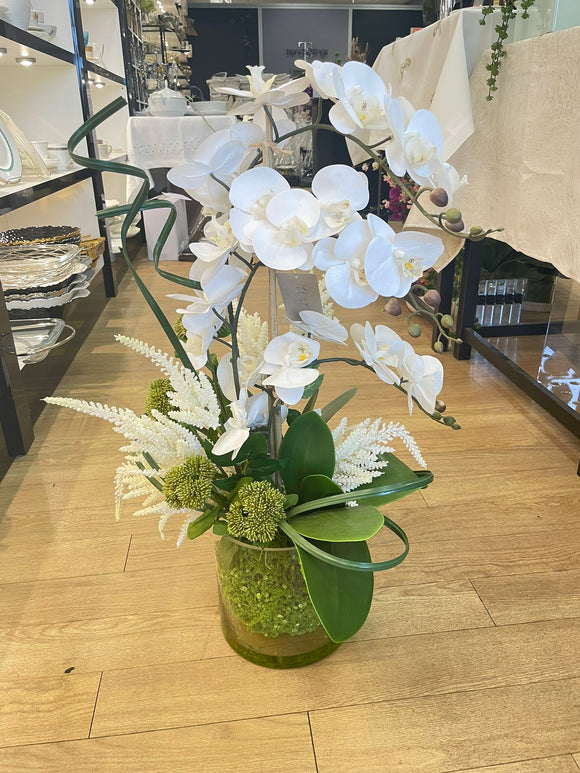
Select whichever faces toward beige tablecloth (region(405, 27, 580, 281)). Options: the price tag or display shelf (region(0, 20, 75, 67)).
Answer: the display shelf

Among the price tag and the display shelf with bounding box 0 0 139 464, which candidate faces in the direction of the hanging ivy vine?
the display shelf

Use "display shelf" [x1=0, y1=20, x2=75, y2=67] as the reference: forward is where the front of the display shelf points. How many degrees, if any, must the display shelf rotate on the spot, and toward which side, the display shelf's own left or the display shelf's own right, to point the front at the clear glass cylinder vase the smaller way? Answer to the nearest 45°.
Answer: approximately 45° to the display shelf's own right

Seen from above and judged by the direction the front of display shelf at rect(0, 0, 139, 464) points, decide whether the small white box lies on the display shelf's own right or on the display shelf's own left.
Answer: on the display shelf's own left

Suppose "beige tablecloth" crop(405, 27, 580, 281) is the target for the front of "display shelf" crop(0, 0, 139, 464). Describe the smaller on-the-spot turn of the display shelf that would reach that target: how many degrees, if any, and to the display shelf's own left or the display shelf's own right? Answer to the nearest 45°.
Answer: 0° — it already faces it

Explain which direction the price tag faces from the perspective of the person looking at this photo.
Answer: facing the viewer

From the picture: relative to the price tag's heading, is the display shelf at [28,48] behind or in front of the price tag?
behind

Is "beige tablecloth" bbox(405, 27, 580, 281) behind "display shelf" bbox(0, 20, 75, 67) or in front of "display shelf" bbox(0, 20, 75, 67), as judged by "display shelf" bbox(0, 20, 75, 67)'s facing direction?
in front

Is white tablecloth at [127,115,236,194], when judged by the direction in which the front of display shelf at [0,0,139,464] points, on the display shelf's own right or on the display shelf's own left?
on the display shelf's own left

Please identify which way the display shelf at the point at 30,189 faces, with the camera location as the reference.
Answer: facing the viewer and to the right of the viewer

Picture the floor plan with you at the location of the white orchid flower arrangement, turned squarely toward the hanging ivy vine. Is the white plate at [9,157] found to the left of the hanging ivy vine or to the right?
left

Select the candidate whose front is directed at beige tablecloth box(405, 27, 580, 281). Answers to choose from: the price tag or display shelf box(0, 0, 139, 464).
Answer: the display shelf

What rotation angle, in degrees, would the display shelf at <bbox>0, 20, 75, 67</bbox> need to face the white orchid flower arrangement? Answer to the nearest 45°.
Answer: approximately 45° to its right
